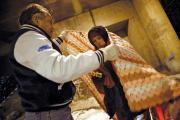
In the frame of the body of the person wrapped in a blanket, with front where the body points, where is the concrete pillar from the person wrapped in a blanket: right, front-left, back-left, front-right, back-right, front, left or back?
back

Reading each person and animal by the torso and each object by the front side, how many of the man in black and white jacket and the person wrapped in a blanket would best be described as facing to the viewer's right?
1

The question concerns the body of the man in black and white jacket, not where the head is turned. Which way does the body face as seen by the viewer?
to the viewer's right

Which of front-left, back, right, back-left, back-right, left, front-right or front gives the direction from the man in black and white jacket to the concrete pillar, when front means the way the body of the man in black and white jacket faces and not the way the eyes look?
front-left
